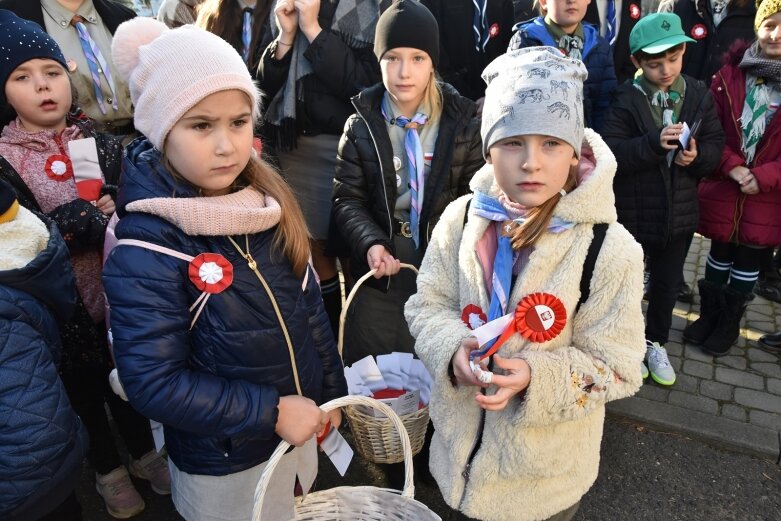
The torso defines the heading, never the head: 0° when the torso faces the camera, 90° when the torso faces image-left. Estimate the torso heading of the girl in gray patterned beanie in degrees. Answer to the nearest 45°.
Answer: approximately 45°

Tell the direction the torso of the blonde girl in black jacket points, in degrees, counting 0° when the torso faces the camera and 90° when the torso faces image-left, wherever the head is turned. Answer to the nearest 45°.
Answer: approximately 0°

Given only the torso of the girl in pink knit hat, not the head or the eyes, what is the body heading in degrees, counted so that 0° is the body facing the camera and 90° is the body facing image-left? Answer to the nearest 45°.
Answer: approximately 315°

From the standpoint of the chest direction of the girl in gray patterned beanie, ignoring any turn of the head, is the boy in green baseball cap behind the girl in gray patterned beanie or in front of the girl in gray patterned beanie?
behind
